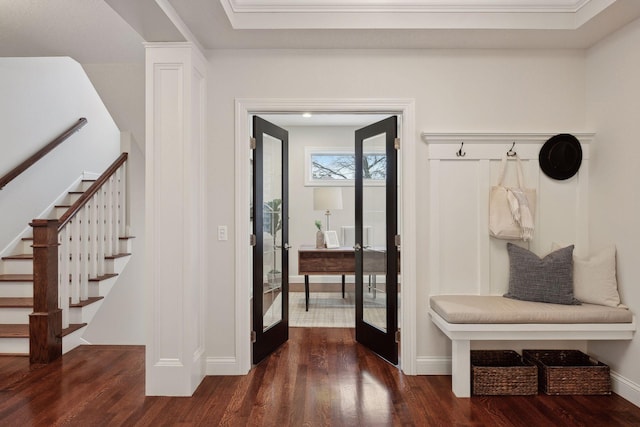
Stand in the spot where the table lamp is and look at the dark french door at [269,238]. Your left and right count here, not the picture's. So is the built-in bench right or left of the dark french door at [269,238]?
left

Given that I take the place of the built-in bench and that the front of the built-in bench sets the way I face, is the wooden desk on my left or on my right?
on my right
